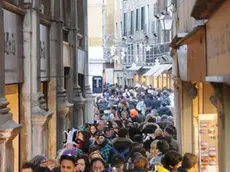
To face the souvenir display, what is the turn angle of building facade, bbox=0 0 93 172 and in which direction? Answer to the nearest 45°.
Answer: approximately 45° to its left

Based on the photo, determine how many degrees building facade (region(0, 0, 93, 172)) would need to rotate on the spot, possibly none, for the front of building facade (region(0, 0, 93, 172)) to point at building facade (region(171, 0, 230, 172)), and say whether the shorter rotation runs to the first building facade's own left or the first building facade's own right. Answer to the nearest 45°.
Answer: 0° — it already faces it

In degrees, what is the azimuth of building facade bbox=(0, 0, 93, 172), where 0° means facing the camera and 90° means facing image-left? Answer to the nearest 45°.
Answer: approximately 315°
